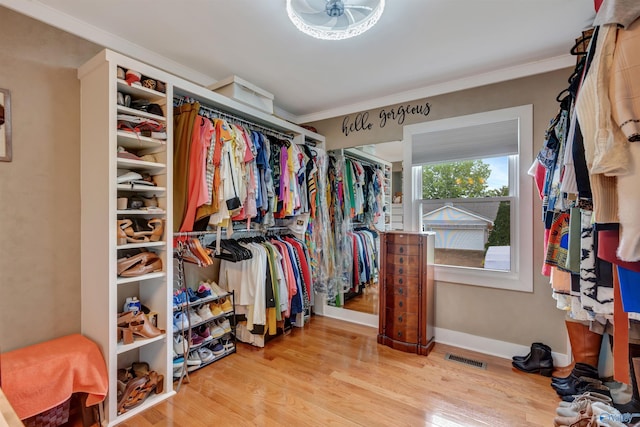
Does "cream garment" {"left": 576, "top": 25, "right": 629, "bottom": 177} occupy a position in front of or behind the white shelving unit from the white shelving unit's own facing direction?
in front

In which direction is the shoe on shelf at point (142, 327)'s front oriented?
to the viewer's right

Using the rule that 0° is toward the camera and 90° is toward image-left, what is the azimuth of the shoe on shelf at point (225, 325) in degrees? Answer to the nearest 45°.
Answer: approximately 315°

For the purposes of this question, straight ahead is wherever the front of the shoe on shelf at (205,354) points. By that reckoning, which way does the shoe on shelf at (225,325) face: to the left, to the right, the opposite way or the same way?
the same way

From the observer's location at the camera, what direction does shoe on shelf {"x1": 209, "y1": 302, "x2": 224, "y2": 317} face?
facing the viewer and to the right of the viewer

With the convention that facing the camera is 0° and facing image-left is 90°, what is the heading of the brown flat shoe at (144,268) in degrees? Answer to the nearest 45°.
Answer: approximately 90°

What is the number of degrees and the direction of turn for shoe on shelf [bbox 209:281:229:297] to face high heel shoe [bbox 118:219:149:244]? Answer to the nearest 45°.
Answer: approximately 90° to its right

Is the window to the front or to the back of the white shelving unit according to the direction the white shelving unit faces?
to the front

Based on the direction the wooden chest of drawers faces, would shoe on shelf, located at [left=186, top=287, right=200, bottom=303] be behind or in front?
in front

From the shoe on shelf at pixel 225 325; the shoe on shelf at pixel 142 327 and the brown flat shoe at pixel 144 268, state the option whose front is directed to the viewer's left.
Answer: the brown flat shoe

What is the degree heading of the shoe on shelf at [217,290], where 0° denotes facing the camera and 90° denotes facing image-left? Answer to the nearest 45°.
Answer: approximately 315°
